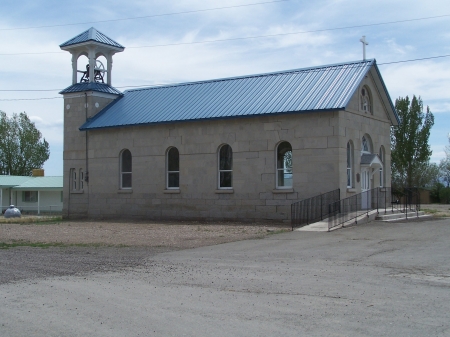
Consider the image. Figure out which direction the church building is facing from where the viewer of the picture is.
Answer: facing the viewer and to the right of the viewer
